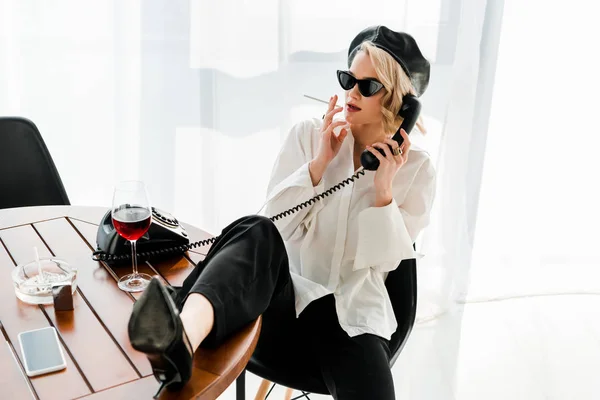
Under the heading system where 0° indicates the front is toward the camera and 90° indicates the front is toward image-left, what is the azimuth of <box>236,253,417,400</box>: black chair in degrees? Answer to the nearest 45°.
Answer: approximately 45°

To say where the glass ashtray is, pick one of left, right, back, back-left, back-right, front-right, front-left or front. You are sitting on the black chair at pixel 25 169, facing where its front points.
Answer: front

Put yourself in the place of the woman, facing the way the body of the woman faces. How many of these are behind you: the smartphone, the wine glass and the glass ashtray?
0

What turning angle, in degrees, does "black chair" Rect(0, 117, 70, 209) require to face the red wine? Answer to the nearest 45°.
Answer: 0° — it already faces it

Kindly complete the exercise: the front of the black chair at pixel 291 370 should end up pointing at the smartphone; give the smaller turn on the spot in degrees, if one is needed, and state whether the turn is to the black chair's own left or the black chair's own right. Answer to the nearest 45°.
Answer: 0° — it already faces it

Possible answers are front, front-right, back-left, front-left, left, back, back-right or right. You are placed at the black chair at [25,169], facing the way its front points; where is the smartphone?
front

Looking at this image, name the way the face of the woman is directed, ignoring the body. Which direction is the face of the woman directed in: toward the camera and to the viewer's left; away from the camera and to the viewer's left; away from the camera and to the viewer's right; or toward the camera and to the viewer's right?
toward the camera and to the viewer's left

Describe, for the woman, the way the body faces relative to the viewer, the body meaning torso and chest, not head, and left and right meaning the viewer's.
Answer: facing the viewer and to the left of the viewer

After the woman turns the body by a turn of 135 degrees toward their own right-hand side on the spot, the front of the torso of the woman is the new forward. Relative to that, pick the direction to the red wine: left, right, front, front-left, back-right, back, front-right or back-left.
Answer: back-left

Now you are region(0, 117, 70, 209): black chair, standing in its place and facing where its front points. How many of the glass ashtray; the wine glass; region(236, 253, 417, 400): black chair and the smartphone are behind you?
0

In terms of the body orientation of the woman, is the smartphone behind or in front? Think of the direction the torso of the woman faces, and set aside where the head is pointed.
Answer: in front

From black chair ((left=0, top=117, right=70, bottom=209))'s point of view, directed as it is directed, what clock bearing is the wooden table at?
The wooden table is roughly at 12 o'clock from the black chair.

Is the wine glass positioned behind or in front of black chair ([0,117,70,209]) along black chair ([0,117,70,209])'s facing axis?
in front

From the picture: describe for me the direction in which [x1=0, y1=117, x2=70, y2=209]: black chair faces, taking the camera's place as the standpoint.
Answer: facing the viewer

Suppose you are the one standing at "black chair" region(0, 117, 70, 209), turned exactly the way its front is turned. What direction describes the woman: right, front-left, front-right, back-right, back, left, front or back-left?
front-left
